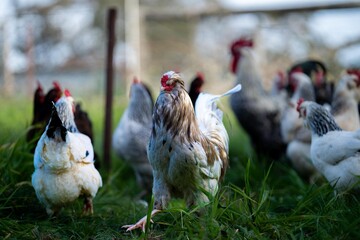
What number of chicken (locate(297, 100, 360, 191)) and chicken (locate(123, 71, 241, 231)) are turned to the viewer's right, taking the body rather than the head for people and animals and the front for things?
0

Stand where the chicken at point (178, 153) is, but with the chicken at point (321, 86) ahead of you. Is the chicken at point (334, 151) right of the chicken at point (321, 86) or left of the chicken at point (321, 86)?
right

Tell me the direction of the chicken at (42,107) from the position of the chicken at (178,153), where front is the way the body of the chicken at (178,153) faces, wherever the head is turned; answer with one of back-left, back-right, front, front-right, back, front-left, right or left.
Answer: right

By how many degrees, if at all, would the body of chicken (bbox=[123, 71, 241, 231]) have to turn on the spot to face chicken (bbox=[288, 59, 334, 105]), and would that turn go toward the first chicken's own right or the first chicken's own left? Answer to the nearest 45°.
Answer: approximately 180°

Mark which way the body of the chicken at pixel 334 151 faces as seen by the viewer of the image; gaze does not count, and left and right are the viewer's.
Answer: facing to the left of the viewer

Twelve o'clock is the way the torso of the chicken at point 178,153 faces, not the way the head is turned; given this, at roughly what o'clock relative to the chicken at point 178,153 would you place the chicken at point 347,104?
the chicken at point 347,104 is roughly at 6 o'clock from the chicken at point 178,153.

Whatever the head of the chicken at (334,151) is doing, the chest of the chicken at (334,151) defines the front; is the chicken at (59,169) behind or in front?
in front

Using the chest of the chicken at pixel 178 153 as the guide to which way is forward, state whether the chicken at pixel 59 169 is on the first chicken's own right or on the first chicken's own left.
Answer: on the first chicken's own right

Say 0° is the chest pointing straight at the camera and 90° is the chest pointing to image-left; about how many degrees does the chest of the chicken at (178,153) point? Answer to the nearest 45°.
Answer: approximately 45°
